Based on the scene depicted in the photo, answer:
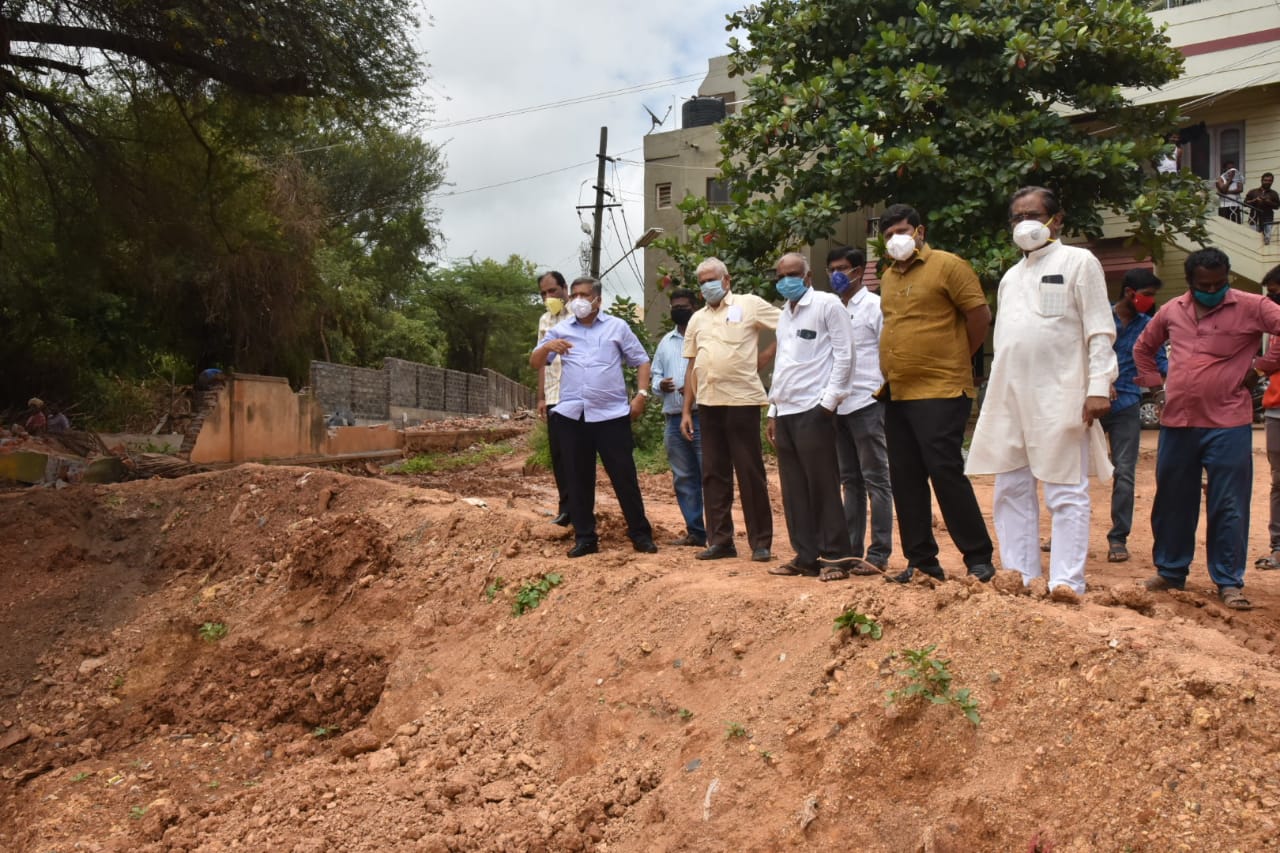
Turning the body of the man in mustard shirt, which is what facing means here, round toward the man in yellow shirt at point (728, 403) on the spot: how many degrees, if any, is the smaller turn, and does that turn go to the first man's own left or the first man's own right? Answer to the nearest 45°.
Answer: approximately 90° to the first man's own right

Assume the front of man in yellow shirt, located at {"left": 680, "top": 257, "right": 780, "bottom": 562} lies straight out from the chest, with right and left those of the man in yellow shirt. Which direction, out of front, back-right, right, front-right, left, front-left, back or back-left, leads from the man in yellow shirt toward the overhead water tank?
back-right

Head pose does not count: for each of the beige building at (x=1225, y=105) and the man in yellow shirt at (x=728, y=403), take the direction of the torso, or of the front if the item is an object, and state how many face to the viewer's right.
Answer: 0

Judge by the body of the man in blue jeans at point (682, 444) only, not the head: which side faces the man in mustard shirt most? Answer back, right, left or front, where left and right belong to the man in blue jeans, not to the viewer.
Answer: left

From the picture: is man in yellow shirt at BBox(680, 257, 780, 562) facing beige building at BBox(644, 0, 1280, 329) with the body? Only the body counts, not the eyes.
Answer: no

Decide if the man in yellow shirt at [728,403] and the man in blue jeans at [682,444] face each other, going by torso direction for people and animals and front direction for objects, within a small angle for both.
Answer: no

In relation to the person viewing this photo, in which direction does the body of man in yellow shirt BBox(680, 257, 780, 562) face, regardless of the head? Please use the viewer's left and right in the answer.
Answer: facing the viewer and to the left of the viewer

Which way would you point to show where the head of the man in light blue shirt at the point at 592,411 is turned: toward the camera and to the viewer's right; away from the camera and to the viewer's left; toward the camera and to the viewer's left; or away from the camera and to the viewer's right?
toward the camera and to the viewer's left

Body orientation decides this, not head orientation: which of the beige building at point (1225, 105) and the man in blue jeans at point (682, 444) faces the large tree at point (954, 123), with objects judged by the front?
the beige building

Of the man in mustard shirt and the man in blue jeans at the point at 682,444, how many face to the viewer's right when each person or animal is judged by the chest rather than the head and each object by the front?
0

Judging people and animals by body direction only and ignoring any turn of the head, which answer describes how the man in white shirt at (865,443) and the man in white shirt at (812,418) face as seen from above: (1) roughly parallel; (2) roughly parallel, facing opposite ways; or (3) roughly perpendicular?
roughly parallel

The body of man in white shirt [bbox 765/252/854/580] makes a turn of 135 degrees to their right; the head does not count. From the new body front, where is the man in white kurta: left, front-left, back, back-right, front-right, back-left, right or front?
back-right

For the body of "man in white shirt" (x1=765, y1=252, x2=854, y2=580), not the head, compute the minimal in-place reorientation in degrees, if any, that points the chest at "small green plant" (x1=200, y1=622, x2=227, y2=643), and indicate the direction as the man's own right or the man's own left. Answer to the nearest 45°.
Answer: approximately 45° to the man's own right

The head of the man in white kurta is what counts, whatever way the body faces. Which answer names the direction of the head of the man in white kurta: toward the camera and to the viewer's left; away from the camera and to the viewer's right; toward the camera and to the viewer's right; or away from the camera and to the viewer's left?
toward the camera and to the viewer's left

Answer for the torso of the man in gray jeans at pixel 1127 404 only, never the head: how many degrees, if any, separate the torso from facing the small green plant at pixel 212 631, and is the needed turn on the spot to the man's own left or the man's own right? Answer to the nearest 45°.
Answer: approximately 90° to the man's own right

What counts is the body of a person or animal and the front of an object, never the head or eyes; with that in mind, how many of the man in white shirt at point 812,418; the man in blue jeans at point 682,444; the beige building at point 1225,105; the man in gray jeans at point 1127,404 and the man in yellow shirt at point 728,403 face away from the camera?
0
